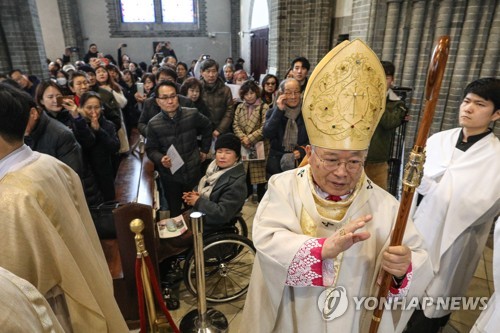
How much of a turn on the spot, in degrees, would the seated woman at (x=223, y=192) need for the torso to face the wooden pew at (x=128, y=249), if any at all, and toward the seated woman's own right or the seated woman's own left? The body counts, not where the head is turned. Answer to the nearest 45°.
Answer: approximately 45° to the seated woman's own right

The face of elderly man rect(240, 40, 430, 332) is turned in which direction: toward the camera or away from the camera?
toward the camera

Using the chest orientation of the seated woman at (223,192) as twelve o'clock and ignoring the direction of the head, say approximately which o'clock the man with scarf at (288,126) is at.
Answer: The man with scarf is roughly at 6 o'clock from the seated woman.

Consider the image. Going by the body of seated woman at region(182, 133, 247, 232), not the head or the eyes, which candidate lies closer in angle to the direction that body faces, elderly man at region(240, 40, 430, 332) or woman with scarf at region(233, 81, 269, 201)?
the elderly man

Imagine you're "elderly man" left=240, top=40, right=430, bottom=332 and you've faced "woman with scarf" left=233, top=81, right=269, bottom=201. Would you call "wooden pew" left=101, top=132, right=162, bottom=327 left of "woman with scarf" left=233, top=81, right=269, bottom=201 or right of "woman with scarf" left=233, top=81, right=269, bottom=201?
left

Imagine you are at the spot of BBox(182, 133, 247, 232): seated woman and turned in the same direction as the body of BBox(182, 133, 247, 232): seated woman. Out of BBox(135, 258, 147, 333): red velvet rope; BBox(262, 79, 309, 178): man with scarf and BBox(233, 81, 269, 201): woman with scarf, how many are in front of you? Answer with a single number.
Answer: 1

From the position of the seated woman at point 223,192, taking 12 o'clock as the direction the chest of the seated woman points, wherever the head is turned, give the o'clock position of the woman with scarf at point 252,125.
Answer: The woman with scarf is roughly at 5 o'clock from the seated woman.

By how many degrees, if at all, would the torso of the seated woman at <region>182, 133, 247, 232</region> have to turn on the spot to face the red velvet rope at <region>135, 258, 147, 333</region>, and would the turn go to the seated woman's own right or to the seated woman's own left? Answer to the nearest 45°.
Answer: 0° — they already face it

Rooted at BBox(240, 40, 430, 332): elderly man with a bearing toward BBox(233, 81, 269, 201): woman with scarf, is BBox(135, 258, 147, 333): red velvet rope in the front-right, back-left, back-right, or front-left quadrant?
front-left

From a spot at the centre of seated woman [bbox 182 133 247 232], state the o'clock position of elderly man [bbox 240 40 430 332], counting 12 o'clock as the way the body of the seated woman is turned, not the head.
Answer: The elderly man is roughly at 10 o'clock from the seated woman.

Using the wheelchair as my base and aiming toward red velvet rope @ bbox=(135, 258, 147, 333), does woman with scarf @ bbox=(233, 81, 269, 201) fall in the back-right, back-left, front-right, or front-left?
back-right
